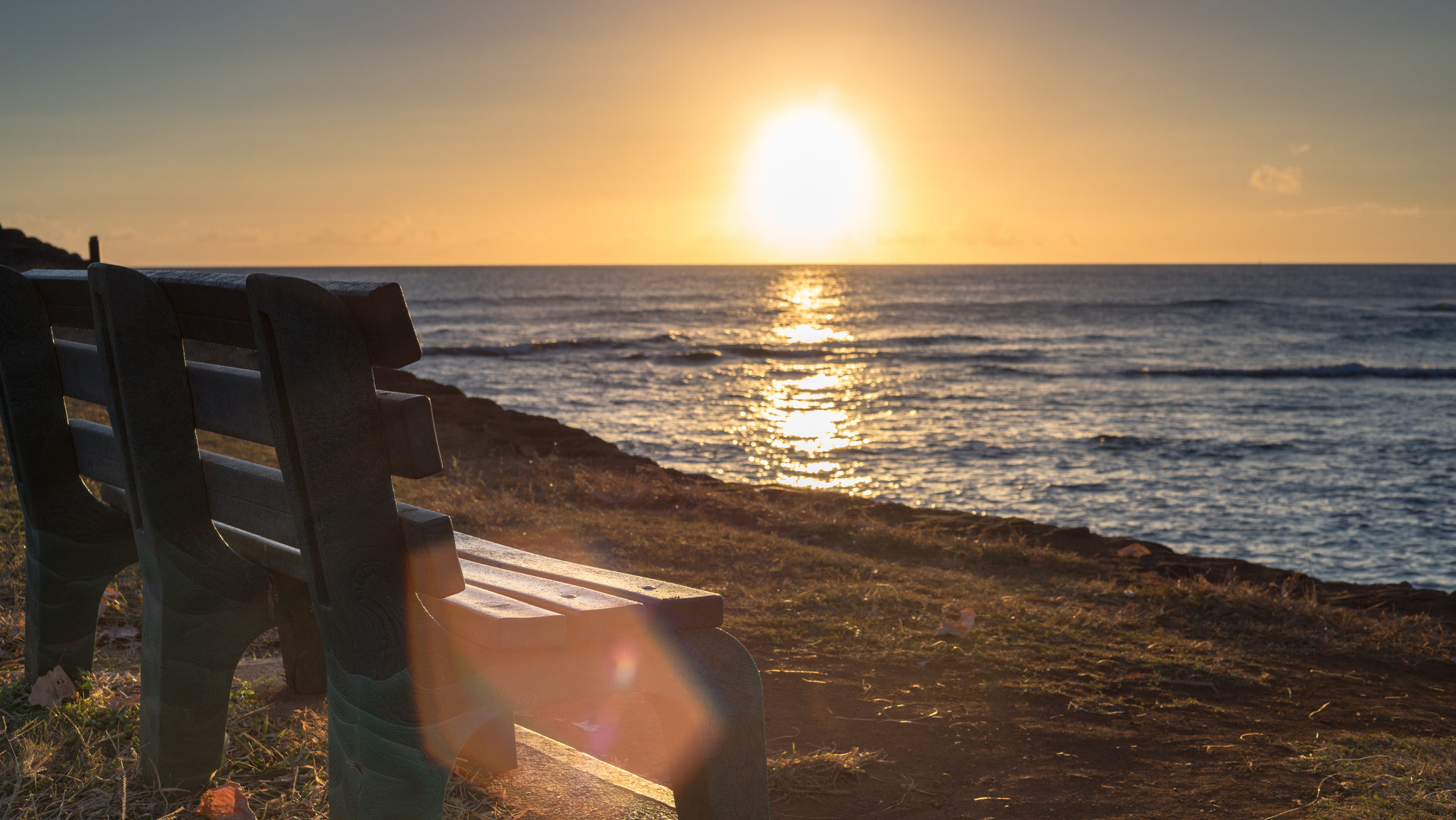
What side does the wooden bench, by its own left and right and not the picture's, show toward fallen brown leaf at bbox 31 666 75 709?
left

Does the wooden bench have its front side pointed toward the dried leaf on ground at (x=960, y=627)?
yes

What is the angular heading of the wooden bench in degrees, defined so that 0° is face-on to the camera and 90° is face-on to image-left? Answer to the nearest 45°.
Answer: approximately 225°
